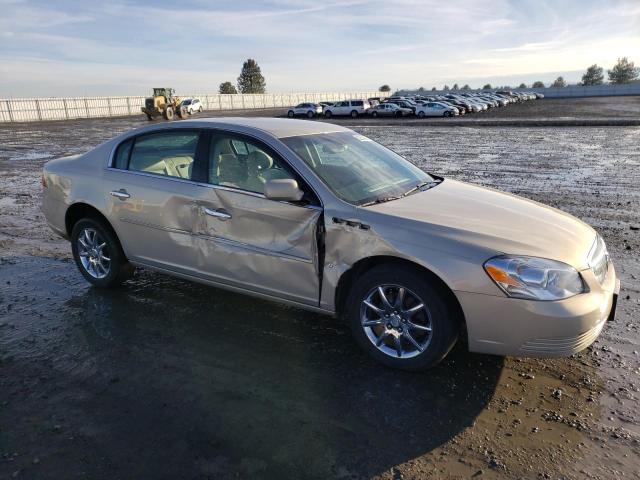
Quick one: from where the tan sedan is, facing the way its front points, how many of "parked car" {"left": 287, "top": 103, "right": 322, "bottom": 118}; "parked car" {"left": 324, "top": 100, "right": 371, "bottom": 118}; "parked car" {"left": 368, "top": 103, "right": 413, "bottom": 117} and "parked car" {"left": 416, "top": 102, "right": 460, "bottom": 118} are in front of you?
0

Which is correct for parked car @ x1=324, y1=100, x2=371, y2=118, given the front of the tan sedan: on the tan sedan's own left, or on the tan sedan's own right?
on the tan sedan's own left

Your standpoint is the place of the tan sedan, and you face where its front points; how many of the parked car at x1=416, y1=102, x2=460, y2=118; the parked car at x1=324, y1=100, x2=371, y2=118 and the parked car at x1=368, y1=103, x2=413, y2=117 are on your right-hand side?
0

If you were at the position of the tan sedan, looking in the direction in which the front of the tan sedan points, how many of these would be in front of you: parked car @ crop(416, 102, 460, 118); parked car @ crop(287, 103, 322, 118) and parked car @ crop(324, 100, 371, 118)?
0

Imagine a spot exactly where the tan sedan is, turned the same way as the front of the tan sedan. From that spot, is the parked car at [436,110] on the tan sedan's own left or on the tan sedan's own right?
on the tan sedan's own left

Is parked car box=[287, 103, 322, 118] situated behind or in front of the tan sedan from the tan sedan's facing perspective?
behind

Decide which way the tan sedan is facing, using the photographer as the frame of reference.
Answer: facing the viewer and to the right of the viewer

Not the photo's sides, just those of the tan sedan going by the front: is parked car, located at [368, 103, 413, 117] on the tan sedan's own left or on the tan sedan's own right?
on the tan sedan's own left

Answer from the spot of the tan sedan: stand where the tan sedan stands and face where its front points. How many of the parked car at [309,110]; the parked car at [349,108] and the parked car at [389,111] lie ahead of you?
0
